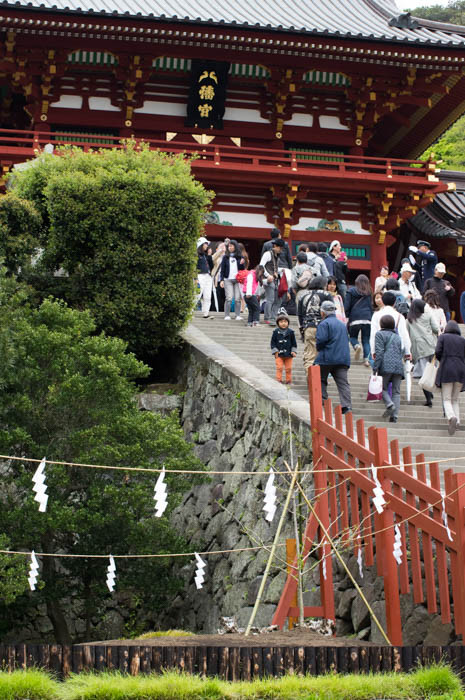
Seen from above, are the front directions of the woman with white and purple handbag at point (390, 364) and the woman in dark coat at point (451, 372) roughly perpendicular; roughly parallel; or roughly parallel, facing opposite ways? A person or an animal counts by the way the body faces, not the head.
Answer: roughly parallel

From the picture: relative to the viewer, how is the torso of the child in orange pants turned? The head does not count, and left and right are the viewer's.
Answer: facing the viewer

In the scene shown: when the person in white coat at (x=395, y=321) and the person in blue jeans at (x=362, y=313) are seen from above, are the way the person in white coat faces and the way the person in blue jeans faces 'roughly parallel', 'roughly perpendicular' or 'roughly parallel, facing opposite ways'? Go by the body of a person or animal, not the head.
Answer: roughly parallel

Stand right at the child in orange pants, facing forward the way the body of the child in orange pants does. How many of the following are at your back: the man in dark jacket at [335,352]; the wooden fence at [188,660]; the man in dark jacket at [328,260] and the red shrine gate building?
2

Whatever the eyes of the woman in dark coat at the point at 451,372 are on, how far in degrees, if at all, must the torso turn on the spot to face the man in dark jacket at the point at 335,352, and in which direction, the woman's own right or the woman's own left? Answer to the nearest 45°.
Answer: approximately 90° to the woman's own left

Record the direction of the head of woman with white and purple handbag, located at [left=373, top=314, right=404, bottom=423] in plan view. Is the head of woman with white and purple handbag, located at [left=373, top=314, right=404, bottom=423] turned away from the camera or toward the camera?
away from the camera

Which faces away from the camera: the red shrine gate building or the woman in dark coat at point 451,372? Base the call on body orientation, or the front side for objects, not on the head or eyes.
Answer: the woman in dark coat

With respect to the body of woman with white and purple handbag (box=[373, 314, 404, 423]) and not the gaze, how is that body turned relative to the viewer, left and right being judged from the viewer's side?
facing away from the viewer
